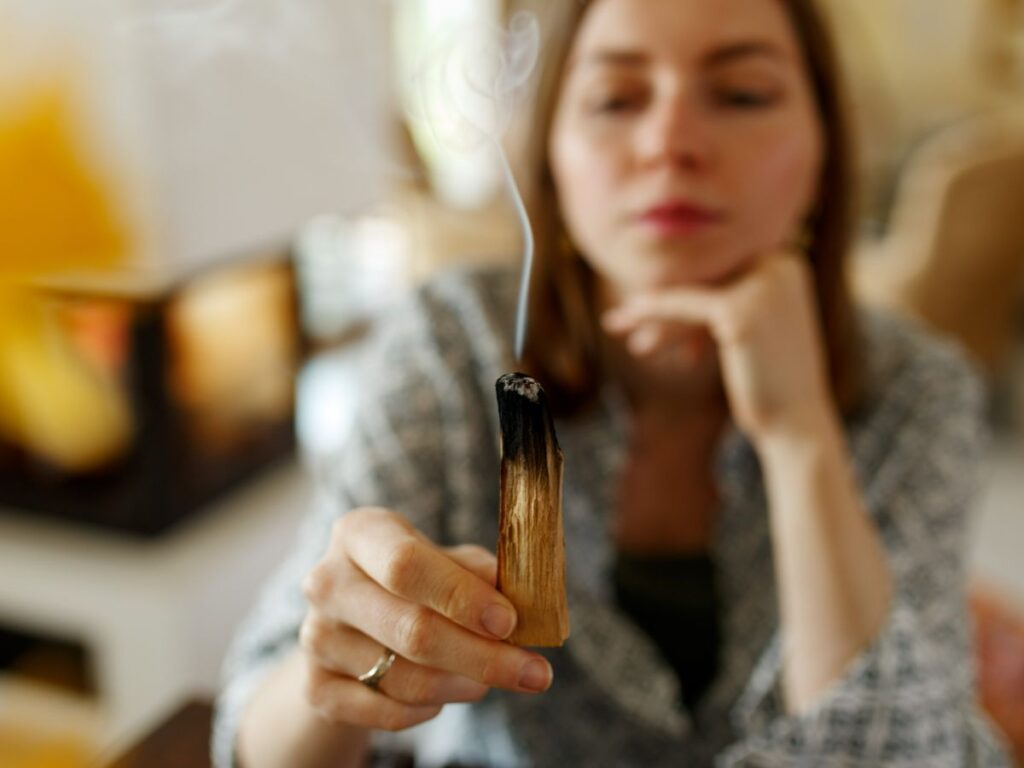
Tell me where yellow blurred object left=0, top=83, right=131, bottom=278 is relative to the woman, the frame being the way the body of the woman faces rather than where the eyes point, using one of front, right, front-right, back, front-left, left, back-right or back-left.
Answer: back-right

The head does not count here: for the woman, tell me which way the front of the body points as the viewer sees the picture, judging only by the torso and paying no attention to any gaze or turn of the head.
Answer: toward the camera

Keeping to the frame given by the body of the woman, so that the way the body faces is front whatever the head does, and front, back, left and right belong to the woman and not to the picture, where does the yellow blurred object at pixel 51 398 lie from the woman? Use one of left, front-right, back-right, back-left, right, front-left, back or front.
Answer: back-right
